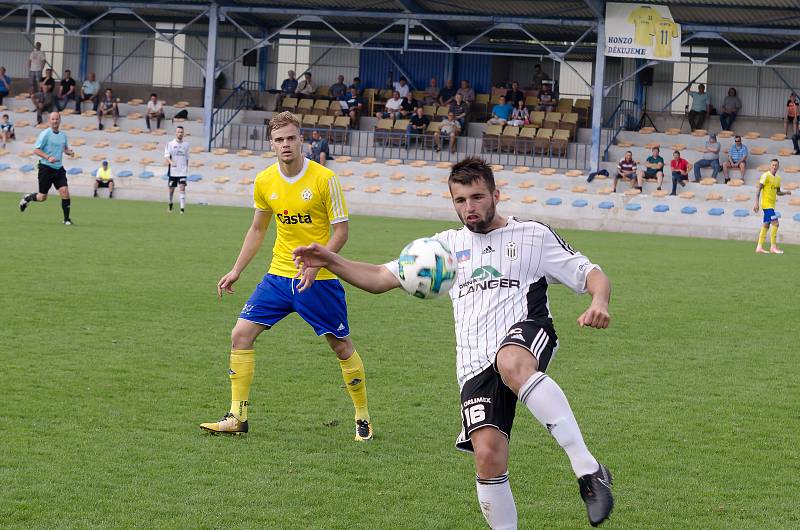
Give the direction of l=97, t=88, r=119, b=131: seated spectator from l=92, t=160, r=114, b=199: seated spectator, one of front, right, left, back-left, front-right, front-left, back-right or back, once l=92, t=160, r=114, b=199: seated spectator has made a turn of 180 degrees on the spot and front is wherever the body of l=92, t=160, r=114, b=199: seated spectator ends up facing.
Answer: front

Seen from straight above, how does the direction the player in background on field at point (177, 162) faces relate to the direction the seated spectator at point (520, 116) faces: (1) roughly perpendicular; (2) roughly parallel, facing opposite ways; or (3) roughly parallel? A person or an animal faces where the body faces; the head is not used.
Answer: roughly parallel

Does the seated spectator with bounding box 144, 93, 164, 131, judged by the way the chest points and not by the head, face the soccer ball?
yes

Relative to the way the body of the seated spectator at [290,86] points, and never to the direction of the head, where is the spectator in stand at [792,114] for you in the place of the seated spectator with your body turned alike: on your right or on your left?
on your left

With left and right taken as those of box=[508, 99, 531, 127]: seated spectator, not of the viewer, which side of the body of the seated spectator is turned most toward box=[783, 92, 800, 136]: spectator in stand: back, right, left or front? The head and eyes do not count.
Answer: left

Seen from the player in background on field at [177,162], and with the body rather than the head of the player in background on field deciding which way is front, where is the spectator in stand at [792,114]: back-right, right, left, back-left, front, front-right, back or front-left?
left

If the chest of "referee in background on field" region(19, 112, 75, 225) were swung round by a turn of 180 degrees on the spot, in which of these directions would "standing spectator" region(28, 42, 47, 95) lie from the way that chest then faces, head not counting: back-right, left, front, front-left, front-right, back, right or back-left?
front-right

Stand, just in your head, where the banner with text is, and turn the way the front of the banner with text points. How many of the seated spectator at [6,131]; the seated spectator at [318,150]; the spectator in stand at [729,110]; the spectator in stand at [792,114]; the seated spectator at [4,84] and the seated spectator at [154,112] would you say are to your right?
4

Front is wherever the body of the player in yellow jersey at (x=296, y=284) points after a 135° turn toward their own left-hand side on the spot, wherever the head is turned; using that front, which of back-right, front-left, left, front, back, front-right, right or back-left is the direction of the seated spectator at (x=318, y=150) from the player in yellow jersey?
front-left

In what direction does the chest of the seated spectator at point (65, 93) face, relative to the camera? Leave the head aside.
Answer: toward the camera

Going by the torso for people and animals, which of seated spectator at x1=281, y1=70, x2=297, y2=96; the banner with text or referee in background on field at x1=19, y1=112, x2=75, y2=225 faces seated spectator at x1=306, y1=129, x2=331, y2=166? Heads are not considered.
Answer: seated spectator at x1=281, y1=70, x2=297, y2=96

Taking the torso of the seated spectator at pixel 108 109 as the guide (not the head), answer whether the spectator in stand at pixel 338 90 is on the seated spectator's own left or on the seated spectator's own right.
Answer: on the seated spectator's own left

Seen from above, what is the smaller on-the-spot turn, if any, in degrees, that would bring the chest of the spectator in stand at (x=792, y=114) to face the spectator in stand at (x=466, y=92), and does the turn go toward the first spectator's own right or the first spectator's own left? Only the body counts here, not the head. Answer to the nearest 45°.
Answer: approximately 90° to the first spectator's own right

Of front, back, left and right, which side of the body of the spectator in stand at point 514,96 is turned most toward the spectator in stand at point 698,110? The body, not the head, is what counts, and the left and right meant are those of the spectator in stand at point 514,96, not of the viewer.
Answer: left

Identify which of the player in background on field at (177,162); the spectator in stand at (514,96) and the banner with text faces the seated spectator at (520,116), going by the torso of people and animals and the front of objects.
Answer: the spectator in stand

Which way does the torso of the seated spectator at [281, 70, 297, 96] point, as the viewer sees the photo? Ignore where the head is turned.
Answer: toward the camera

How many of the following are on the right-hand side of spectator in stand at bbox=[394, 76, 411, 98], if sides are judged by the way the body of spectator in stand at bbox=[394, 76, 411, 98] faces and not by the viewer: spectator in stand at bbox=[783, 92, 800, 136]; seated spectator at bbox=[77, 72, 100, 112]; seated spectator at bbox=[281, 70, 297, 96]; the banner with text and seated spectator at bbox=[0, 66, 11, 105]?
3

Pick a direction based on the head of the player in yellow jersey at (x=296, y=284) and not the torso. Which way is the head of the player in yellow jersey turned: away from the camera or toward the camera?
toward the camera

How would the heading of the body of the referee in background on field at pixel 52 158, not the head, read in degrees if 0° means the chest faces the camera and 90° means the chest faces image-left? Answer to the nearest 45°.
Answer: approximately 315°
